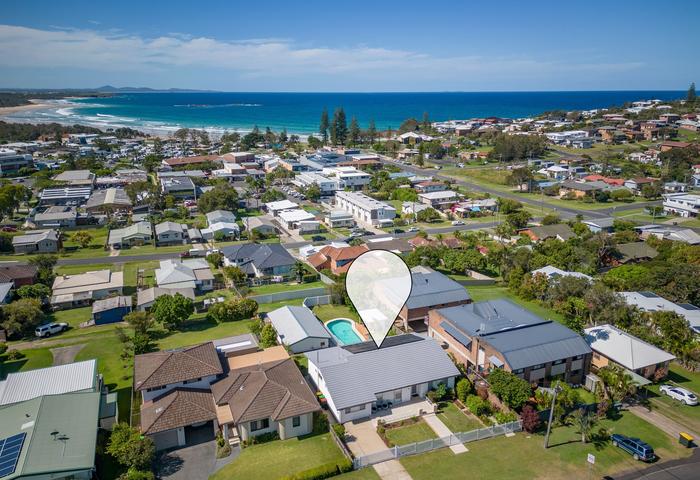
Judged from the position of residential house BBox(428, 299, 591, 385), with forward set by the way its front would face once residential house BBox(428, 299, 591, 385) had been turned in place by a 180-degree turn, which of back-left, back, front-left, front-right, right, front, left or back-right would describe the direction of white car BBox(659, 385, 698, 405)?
back-right

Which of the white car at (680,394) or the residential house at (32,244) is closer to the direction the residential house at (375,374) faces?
the white car

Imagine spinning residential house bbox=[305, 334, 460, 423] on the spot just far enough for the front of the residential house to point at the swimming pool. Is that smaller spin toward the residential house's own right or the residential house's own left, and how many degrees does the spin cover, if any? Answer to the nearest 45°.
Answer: approximately 135° to the residential house's own left

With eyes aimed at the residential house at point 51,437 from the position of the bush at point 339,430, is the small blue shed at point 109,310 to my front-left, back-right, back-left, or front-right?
front-right

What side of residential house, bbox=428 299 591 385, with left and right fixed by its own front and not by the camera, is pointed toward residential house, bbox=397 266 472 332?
back

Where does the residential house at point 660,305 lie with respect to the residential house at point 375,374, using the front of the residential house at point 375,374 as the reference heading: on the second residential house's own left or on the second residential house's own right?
on the second residential house's own left

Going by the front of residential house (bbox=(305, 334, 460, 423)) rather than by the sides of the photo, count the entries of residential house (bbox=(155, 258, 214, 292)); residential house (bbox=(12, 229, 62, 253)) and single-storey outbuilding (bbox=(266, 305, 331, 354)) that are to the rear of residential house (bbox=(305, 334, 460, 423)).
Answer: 3

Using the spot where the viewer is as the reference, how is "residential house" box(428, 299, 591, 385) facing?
facing the viewer and to the right of the viewer

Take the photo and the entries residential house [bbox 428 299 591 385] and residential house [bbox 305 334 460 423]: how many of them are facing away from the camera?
0

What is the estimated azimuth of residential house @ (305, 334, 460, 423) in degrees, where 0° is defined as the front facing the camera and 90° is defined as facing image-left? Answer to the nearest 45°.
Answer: approximately 315°

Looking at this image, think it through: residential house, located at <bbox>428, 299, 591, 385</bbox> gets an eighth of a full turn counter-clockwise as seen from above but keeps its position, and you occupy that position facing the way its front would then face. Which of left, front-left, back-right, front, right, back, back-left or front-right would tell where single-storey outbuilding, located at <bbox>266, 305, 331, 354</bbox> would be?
back

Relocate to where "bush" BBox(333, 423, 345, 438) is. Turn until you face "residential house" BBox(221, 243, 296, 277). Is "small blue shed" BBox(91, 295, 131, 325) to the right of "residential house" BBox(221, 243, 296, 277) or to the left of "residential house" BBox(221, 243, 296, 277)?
left

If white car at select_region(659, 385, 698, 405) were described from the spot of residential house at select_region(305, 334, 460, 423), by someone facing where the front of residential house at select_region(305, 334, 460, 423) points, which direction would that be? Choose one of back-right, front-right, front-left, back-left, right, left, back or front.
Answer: front-left

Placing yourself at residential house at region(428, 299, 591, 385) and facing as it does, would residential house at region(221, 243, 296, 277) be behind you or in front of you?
behind

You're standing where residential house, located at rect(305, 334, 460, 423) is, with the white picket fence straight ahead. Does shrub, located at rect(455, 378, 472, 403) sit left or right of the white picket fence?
left

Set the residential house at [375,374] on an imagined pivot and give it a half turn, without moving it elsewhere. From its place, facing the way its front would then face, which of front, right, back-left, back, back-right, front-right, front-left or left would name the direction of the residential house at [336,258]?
front-right
